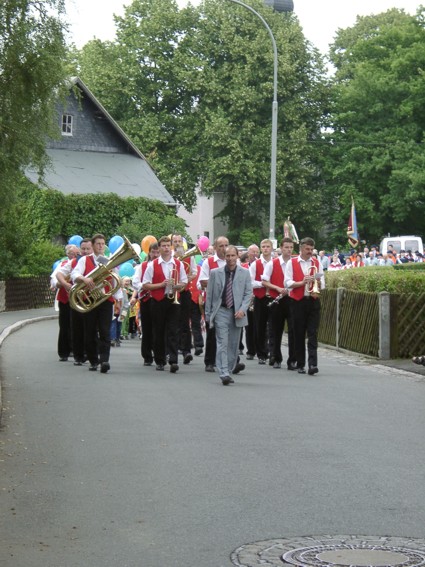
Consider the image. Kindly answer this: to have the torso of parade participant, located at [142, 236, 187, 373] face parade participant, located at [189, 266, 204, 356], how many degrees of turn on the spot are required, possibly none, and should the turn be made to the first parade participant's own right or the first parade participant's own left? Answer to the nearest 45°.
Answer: approximately 180°

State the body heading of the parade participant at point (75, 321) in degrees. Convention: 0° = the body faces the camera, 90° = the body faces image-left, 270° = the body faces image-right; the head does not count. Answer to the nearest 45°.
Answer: approximately 0°

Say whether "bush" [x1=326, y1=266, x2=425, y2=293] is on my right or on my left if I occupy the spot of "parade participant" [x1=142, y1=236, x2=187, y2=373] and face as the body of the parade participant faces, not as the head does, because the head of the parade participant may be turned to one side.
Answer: on my left

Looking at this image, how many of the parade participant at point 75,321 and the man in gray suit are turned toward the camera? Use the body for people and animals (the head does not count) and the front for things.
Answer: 2

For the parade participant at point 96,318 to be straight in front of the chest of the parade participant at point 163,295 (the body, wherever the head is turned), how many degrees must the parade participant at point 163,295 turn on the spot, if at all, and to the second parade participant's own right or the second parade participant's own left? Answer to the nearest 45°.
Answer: approximately 90° to the second parade participant's own right

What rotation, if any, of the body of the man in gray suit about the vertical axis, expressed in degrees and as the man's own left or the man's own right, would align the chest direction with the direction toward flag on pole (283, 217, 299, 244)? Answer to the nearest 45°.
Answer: approximately 180°

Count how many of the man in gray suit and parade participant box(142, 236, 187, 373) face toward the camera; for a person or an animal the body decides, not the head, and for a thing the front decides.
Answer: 2

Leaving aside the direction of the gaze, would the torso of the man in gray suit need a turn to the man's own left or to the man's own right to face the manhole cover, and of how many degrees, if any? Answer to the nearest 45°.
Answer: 0° — they already face it

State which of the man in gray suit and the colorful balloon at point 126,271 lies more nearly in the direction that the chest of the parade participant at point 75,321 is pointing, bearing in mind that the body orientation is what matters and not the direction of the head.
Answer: the man in gray suit

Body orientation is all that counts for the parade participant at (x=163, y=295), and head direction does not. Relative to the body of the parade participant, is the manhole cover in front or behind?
in front

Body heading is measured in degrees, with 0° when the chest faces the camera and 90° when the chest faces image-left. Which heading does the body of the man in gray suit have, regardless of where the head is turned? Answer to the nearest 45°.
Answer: approximately 0°

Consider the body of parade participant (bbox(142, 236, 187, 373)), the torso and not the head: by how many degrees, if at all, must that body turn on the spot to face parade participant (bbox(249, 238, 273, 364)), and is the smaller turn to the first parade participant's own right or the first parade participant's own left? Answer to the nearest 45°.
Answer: approximately 135° to the first parade participant's own left
